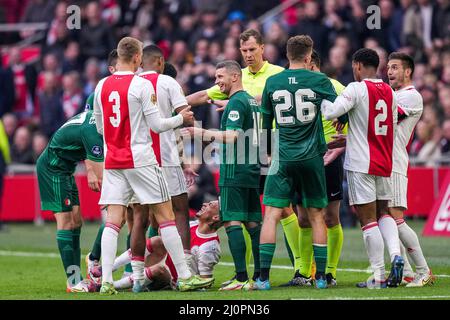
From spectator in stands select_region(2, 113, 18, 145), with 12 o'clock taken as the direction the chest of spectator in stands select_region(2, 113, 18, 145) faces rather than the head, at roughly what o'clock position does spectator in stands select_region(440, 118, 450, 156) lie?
spectator in stands select_region(440, 118, 450, 156) is roughly at 10 o'clock from spectator in stands select_region(2, 113, 18, 145).

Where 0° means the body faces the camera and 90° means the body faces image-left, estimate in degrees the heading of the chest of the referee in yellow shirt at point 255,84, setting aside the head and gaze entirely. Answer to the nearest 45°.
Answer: approximately 45°

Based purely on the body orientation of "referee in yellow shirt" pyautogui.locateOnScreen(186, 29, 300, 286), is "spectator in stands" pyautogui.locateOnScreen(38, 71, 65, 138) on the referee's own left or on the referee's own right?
on the referee's own right

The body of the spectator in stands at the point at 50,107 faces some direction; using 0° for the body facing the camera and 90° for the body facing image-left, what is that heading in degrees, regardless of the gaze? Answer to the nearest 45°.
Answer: approximately 0°
